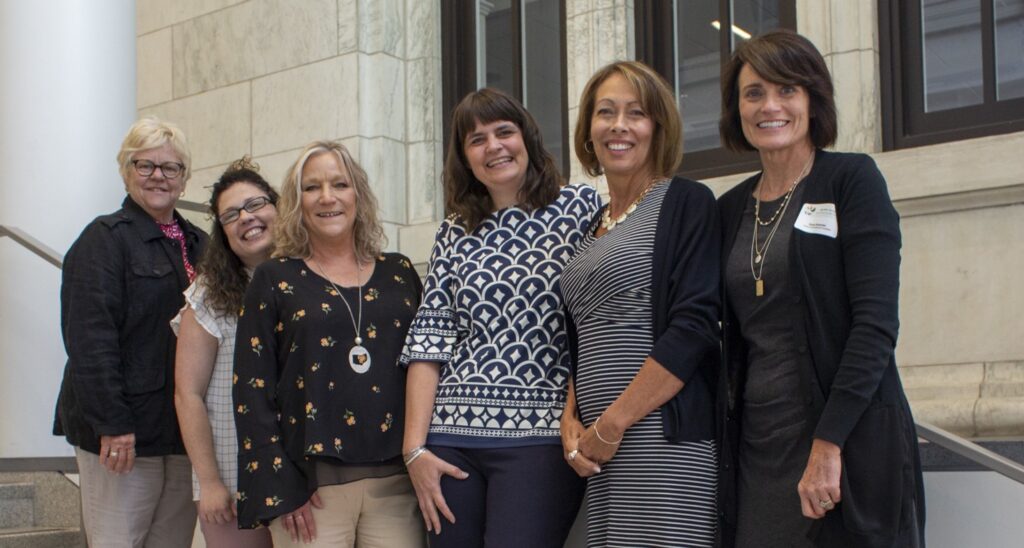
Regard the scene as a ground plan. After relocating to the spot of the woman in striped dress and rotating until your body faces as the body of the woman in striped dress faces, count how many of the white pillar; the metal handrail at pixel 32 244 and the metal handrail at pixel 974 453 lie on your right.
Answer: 2

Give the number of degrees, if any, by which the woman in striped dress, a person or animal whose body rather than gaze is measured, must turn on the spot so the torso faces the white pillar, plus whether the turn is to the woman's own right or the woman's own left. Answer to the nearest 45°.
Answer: approximately 90° to the woman's own right

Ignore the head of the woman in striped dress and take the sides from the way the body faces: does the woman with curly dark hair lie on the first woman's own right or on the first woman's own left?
on the first woman's own right

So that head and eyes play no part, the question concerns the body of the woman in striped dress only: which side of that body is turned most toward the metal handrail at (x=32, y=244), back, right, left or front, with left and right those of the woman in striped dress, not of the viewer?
right

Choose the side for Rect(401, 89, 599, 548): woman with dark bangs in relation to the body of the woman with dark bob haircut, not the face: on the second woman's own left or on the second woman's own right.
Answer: on the second woman's own right

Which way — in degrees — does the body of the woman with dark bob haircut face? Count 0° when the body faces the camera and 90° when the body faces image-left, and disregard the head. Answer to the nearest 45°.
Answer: approximately 45°
